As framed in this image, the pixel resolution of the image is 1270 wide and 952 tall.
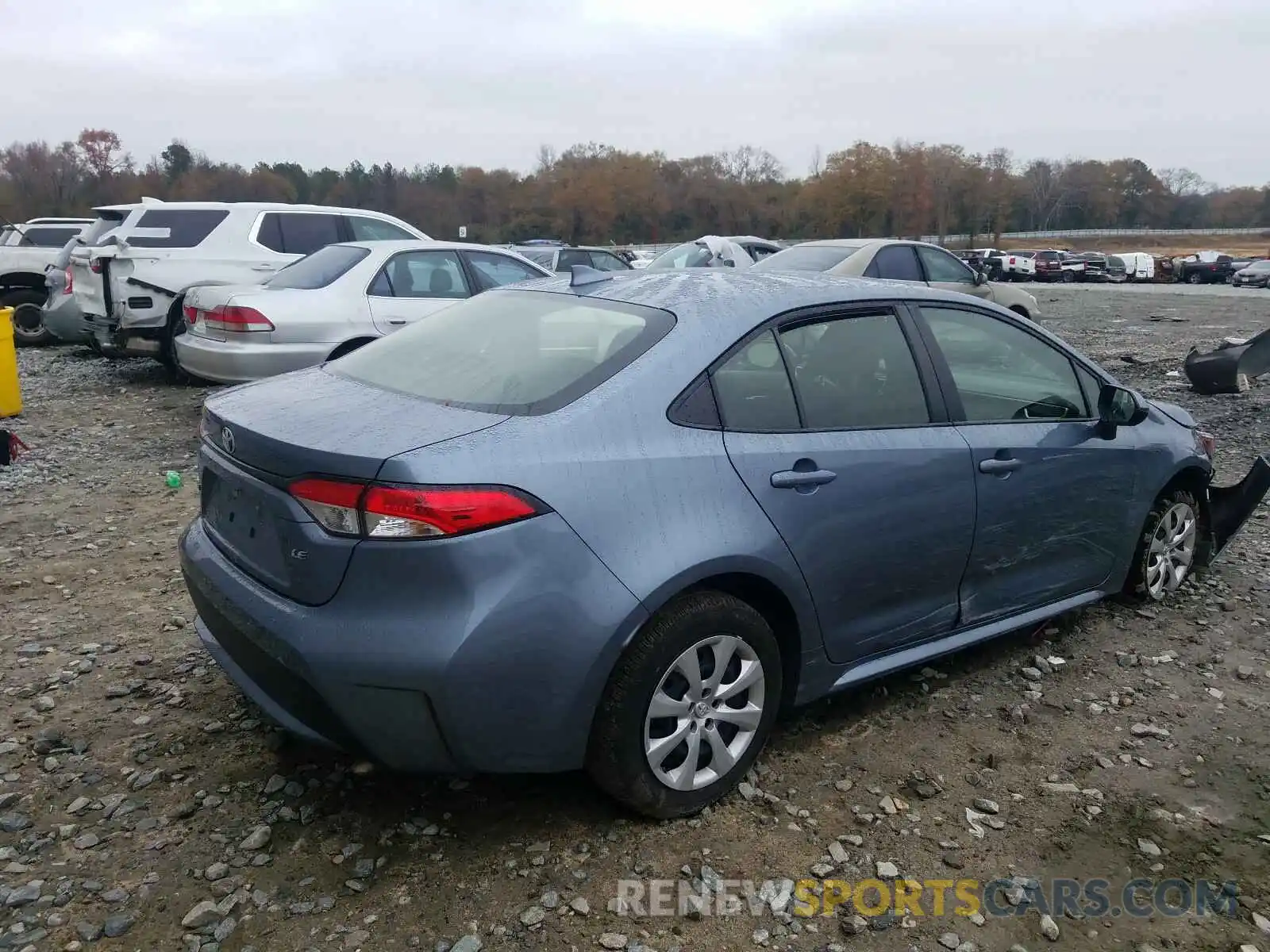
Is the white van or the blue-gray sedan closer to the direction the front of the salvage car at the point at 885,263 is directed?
the white van

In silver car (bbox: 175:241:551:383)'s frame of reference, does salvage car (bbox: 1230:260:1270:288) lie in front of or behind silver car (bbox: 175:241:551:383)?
in front

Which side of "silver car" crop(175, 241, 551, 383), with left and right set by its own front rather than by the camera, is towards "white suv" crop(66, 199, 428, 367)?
left

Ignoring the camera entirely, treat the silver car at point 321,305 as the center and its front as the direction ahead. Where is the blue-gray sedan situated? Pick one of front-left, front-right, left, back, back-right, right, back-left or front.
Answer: back-right

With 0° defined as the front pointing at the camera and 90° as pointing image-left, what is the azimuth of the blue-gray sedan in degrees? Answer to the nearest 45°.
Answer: approximately 225°

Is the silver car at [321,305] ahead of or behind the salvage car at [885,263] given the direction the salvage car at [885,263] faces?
behind

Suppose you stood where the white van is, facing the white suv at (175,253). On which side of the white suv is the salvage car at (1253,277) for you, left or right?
left

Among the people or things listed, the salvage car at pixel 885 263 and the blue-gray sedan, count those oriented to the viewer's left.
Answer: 0

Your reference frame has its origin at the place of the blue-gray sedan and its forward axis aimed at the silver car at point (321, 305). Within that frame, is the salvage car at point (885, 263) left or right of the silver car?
right

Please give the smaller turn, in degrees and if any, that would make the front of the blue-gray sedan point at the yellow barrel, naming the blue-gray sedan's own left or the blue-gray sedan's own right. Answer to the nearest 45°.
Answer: approximately 90° to the blue-gray sedan's own left

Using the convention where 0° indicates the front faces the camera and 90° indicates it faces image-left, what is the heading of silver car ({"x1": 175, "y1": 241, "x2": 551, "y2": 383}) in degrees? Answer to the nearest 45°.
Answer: approximately 225°

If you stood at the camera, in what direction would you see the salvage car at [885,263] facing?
facing away from the viewer and to the right of the viewer

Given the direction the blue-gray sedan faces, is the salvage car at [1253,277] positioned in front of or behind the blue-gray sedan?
in front
